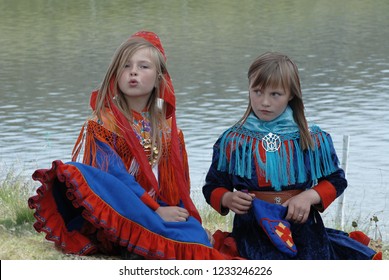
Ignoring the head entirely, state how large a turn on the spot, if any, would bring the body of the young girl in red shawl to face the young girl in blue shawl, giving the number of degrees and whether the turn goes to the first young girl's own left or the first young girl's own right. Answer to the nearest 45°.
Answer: approximately 45° to the first young girl's own left

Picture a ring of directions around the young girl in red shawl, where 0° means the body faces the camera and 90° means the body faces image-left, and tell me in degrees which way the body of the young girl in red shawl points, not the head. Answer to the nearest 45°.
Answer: approximately 315°

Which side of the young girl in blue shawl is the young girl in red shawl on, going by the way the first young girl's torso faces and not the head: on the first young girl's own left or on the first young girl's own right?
on the first young girl's own right

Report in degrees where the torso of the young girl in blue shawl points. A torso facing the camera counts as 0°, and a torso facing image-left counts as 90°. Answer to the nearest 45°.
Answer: approximately 0°
